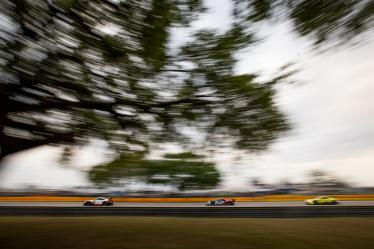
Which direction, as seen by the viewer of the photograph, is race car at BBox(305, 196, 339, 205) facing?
facing to the left of the viewer

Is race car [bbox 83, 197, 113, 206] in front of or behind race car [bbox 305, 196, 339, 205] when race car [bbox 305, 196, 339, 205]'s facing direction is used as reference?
in front

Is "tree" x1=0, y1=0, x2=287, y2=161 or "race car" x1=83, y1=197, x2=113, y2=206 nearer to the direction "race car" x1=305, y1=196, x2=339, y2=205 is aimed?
the race car
